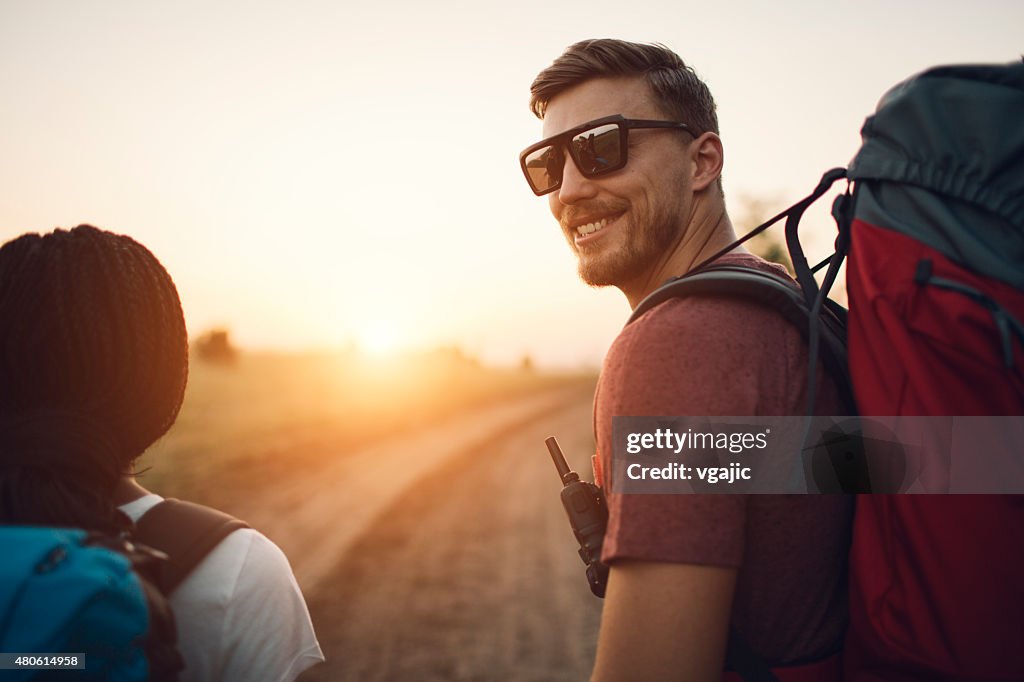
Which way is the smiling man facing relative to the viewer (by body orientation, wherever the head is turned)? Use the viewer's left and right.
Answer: facing away from the viewer and to the left of the viewer
